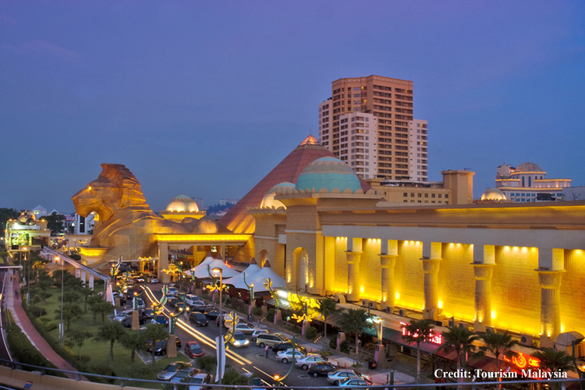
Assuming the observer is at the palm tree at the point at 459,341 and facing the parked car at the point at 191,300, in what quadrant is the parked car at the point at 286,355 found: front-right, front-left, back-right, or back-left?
front-left

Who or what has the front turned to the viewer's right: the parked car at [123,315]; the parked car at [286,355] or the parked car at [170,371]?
the parked car at [286,355]

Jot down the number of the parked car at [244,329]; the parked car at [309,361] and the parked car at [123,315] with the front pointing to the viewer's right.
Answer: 2

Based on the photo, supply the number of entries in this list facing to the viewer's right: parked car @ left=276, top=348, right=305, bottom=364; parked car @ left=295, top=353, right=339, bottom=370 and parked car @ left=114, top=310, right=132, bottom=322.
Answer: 2

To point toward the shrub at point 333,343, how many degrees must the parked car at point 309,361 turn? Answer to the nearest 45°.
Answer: approximately 90° to its left

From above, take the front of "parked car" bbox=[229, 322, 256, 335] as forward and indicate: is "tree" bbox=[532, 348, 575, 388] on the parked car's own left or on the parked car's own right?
on the parked car's own right

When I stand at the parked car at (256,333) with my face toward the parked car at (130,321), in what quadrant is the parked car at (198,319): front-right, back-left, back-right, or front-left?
front-right

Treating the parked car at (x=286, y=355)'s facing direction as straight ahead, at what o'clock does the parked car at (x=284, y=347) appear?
the parked car at (x=284, y=347) is roughly at 9 o'clock from the parked car at (x=286, y=355).

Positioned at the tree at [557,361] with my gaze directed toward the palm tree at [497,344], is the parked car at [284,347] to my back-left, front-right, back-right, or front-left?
front-left

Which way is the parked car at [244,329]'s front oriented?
to the viewer's right

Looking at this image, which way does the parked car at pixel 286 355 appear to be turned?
to the viewer's right

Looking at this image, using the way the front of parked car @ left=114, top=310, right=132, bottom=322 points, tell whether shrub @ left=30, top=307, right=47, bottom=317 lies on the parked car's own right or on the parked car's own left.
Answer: on the parked car's own right

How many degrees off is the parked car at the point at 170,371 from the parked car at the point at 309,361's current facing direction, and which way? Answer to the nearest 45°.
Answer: approximately 180°
